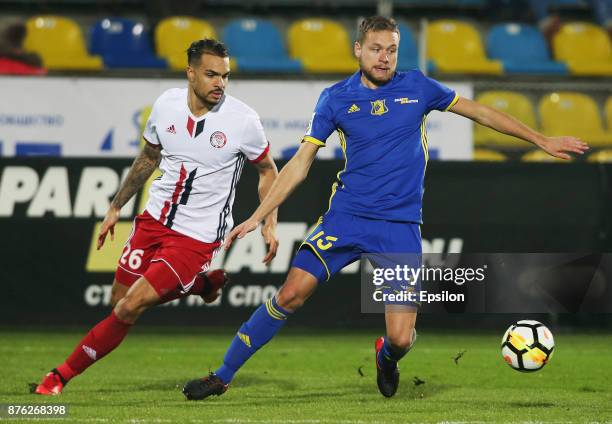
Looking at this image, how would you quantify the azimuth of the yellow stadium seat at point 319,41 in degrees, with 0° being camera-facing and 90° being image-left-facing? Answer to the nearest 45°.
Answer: approximately 315°

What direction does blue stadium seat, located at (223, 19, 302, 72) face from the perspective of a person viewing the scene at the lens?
facing the viewer and to the right of the viewer

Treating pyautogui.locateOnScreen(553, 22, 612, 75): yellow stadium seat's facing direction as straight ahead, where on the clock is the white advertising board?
The white advertising board is roughly at 3 o'clock from the yellow stadium seat.

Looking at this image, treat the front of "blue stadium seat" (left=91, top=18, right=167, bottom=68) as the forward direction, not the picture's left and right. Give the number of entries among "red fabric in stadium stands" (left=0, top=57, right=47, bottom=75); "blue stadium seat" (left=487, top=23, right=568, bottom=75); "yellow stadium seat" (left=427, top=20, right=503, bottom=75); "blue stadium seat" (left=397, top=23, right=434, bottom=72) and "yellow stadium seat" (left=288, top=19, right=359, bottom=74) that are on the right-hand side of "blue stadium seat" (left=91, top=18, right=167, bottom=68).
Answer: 1

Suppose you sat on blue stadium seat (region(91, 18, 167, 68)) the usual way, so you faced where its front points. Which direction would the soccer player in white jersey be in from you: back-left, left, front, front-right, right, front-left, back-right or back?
front-right

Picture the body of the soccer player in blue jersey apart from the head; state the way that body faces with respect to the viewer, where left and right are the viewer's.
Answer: facing the viewer

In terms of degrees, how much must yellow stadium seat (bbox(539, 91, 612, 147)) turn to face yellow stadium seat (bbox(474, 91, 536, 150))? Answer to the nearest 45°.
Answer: approximately 90° to its right

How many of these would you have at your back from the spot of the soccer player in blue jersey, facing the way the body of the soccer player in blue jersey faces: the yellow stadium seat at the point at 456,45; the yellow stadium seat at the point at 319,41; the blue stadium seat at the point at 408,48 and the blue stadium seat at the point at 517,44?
4

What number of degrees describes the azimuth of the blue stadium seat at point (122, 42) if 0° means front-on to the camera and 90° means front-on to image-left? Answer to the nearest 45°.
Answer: approximately 315°

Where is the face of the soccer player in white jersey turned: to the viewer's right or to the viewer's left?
to the viewer's right

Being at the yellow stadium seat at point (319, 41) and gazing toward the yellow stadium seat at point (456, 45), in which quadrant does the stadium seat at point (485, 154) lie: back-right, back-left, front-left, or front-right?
front-right

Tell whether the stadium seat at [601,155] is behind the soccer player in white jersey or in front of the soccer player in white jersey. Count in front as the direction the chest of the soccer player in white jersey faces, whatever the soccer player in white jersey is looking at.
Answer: behind

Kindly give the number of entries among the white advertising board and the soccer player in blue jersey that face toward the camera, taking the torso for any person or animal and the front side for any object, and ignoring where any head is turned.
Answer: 2

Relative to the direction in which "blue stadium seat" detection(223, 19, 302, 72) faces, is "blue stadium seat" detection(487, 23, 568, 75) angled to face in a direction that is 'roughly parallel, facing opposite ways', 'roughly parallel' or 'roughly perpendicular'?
roughly parallel
